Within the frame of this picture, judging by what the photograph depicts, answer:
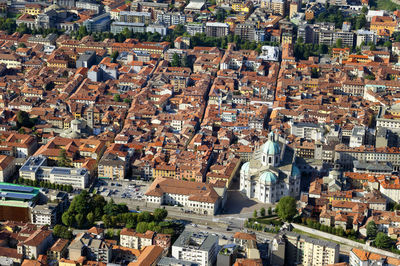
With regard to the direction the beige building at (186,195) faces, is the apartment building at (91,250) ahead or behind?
ahead

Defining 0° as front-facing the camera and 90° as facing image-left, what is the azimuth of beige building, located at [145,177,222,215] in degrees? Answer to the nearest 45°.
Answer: approximately 0°

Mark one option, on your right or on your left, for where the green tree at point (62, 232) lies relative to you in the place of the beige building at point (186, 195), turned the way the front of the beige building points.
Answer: on your right

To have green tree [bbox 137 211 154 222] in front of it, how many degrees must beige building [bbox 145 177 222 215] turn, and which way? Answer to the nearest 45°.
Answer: approximately 45° to its right

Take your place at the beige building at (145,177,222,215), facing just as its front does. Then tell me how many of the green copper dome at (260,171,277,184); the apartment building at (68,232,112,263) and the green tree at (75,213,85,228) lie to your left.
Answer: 1

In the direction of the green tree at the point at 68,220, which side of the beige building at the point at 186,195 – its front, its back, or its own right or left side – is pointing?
right

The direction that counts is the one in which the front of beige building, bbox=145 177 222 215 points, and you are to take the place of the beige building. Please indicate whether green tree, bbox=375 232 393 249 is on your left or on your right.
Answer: on your left

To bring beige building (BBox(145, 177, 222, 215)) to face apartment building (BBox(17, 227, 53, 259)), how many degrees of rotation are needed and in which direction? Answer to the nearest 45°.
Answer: approximately 45° to its right

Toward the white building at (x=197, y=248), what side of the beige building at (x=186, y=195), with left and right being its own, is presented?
front

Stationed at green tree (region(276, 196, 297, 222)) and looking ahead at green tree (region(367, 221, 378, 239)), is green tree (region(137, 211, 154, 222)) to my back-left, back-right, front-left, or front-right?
back-right
